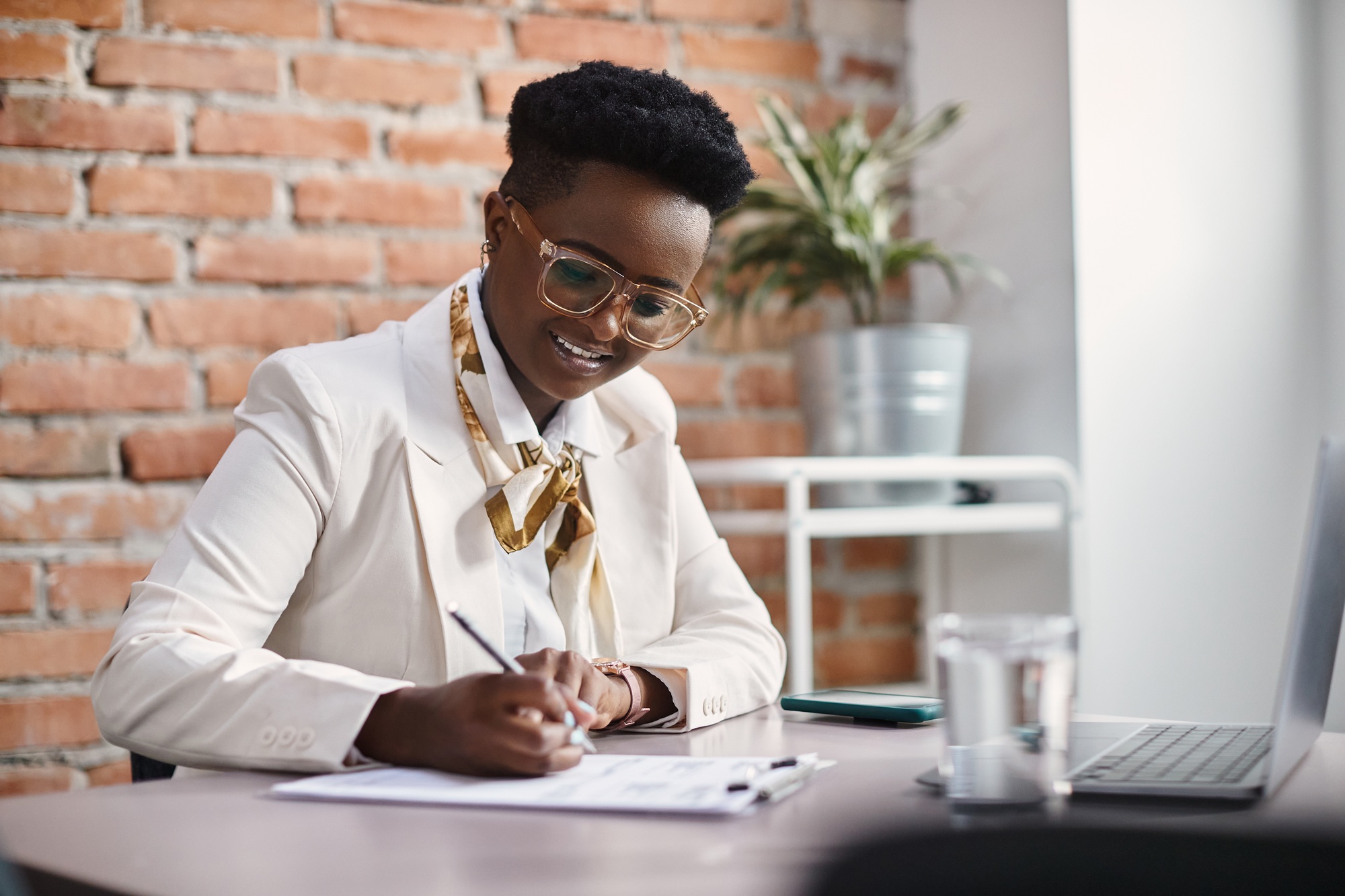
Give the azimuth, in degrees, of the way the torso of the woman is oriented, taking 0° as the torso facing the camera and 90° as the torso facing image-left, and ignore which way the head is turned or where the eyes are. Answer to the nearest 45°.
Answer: approximately 315°

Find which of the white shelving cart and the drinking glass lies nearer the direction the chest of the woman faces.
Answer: the drinking glass

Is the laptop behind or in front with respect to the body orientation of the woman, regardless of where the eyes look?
in front

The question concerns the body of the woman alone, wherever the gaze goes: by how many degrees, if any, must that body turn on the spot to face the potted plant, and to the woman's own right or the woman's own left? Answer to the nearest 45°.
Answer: approximately 90° to the woman's own left

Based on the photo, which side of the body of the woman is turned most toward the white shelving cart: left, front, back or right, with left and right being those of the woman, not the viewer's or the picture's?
left

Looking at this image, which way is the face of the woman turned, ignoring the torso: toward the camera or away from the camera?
toward the camera

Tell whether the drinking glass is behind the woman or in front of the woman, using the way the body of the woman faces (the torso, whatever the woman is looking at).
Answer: in front
